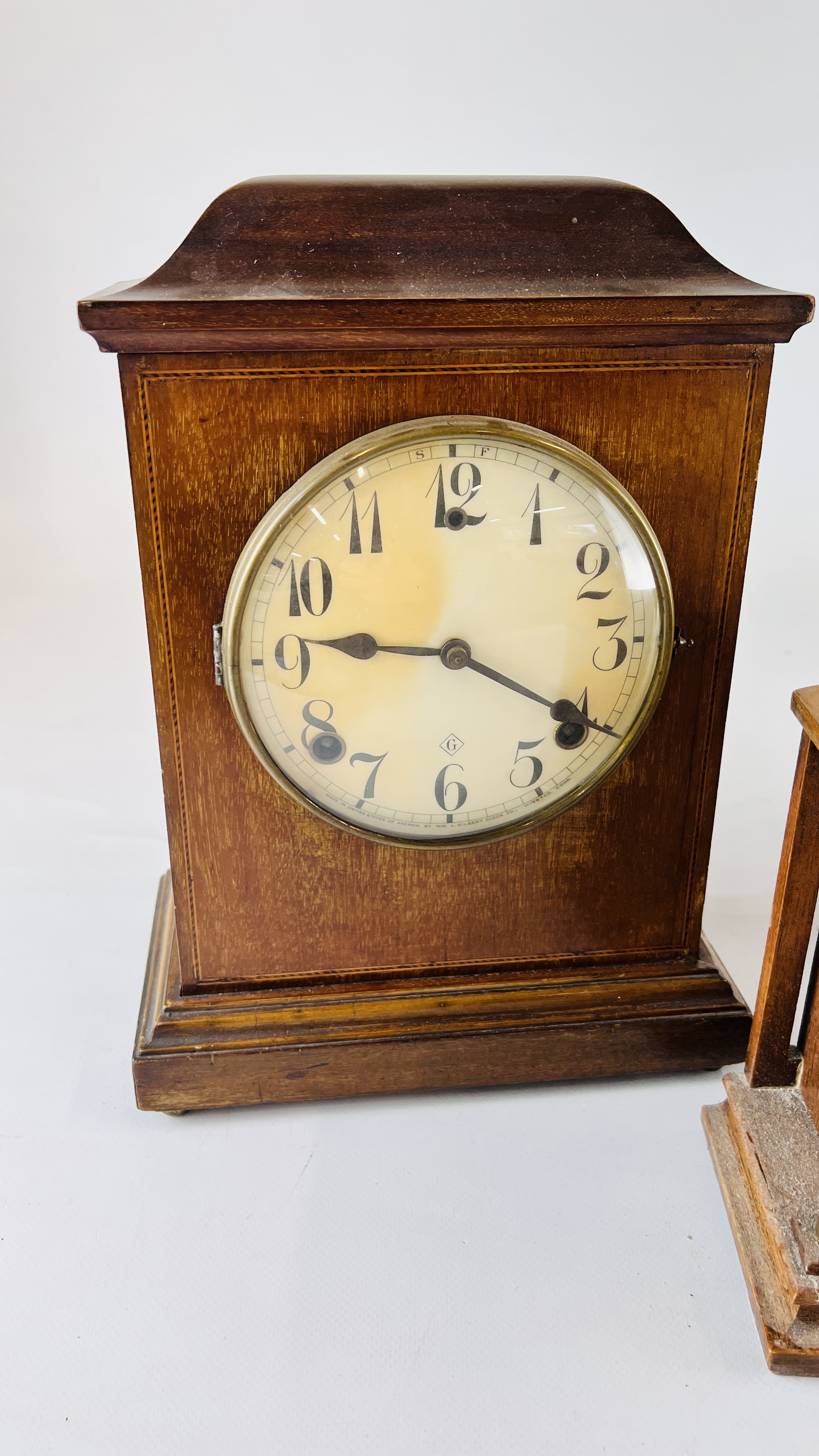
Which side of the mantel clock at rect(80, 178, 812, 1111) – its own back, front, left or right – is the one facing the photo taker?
front
